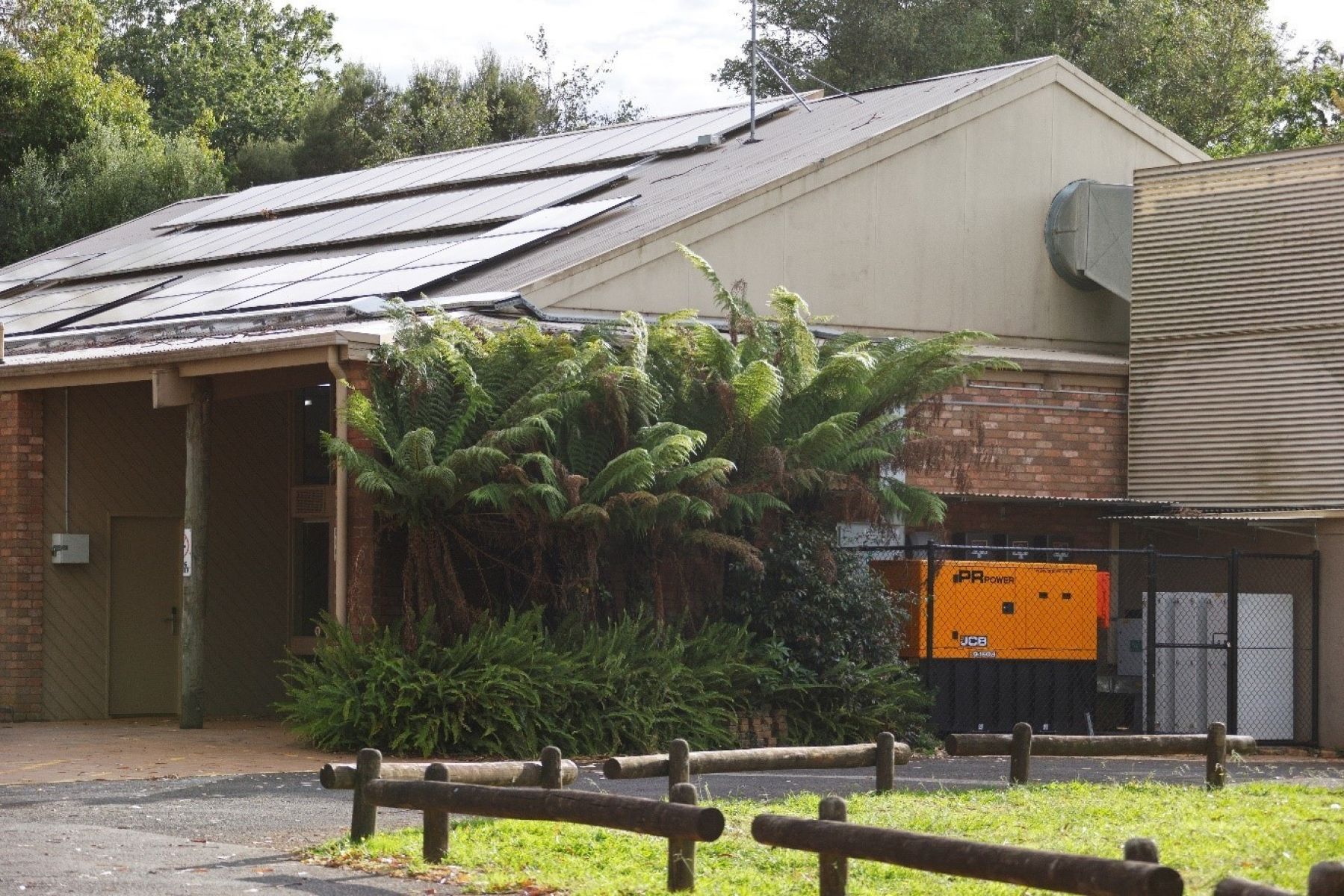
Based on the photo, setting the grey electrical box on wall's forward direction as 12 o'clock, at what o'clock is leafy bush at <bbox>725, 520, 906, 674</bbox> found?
The leafy bush is roughly at 10 o'clock from the grey electrical box on wall.

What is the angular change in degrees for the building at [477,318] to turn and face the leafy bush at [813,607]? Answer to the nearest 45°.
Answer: approximately 90° to its left

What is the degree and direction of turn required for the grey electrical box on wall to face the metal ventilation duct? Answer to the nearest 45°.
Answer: approximately 90° to its left

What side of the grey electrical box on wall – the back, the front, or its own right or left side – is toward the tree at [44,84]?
back

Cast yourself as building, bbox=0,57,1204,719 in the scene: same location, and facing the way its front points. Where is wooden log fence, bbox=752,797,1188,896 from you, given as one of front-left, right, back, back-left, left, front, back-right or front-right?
front-left

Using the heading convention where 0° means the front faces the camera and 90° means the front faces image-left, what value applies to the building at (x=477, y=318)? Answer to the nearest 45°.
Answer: approximately 45°

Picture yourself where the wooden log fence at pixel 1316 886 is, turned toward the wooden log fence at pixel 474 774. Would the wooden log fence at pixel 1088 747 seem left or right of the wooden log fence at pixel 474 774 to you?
right

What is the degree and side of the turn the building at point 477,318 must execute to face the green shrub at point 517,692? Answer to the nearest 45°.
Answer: approximately 45° to its left

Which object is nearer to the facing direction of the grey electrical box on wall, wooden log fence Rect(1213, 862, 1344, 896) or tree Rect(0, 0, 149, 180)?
the wooden log fence

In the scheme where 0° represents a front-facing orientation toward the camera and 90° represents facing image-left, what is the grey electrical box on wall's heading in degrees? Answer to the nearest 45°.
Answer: approximately 0°
